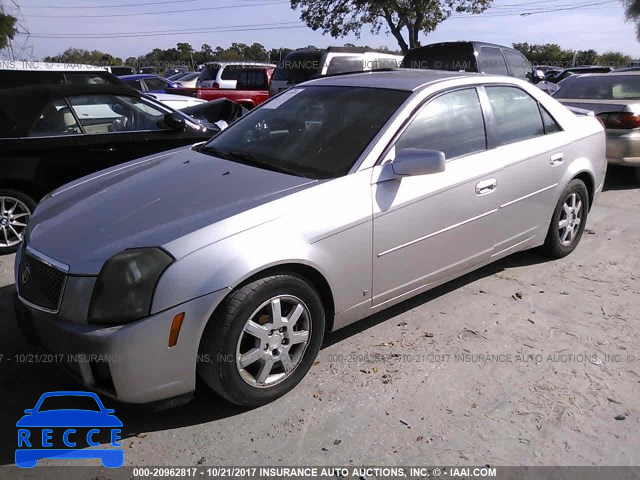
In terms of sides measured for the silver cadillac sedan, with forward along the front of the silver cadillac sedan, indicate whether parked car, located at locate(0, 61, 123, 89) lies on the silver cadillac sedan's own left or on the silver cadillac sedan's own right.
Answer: on the silver cadillac sedan's own right

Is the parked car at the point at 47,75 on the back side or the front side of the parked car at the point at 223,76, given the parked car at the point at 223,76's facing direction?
on the back side

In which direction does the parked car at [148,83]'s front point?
to the viewer's right

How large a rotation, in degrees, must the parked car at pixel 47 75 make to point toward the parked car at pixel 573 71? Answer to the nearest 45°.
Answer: approximately 45° to its left

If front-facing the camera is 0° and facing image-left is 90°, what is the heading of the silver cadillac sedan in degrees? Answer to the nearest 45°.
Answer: approximately 45°

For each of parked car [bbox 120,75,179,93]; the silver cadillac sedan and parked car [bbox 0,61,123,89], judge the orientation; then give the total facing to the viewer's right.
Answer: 2

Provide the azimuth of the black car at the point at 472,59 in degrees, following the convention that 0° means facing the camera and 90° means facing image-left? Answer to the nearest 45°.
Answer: approximately 225°

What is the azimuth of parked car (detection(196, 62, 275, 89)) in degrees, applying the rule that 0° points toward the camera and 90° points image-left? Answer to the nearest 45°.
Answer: approximately 225°
